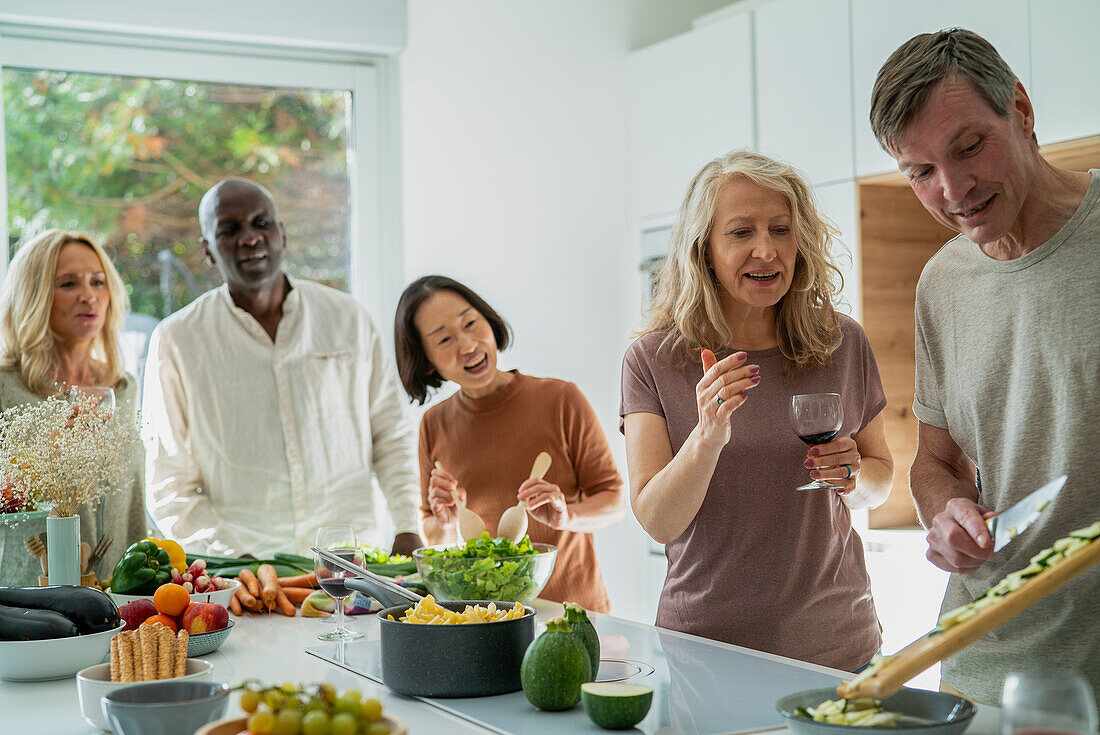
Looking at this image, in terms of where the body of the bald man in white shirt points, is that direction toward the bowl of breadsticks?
yes

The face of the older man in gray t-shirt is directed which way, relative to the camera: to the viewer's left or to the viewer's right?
to the viewer's left

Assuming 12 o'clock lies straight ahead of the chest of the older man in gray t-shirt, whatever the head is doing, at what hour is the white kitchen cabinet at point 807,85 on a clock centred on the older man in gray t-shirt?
The white kitchen cabinet is roughly at 4 o'clock from the older man in gray t-shirt.

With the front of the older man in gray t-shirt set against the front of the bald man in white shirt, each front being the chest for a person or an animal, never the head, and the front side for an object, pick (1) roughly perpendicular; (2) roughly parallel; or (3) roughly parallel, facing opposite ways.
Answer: roughly perpendicular

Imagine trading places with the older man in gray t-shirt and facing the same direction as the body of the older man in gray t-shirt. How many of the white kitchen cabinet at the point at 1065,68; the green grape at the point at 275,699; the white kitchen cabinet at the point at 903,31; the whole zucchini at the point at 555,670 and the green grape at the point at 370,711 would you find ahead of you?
3

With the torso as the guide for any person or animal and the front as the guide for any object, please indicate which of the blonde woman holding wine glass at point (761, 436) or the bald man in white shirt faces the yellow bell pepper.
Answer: the bald man in white shirt

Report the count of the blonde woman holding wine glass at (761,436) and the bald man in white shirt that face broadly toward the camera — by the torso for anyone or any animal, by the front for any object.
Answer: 2

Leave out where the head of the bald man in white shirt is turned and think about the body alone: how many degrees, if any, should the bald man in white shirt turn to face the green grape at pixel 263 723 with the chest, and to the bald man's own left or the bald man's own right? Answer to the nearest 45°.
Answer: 0° — they already face it

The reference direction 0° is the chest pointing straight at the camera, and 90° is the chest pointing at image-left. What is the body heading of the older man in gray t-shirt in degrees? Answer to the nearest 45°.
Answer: approximately 45°

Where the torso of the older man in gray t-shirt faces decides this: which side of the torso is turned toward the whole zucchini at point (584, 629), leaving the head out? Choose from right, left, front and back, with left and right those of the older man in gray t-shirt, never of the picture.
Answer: front

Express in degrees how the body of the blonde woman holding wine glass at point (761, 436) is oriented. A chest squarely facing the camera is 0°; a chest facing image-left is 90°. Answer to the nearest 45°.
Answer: approximately 0°
